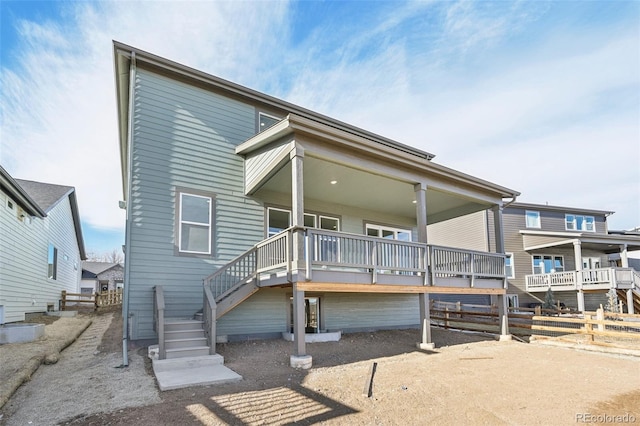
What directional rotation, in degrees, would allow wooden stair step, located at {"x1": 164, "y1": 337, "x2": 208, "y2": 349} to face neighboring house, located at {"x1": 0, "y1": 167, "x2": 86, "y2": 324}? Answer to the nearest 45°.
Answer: approximately 135° to its right

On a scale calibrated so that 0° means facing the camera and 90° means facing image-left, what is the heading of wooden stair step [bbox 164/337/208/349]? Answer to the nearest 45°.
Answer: approximately 0°

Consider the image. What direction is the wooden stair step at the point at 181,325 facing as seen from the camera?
toward the camera

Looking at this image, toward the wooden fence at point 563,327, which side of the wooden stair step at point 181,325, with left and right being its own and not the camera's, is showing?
left

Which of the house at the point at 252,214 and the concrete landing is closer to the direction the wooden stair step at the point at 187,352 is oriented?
the concrete landing

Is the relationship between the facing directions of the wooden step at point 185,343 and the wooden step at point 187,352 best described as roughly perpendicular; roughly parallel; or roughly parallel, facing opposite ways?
roughly parallel
